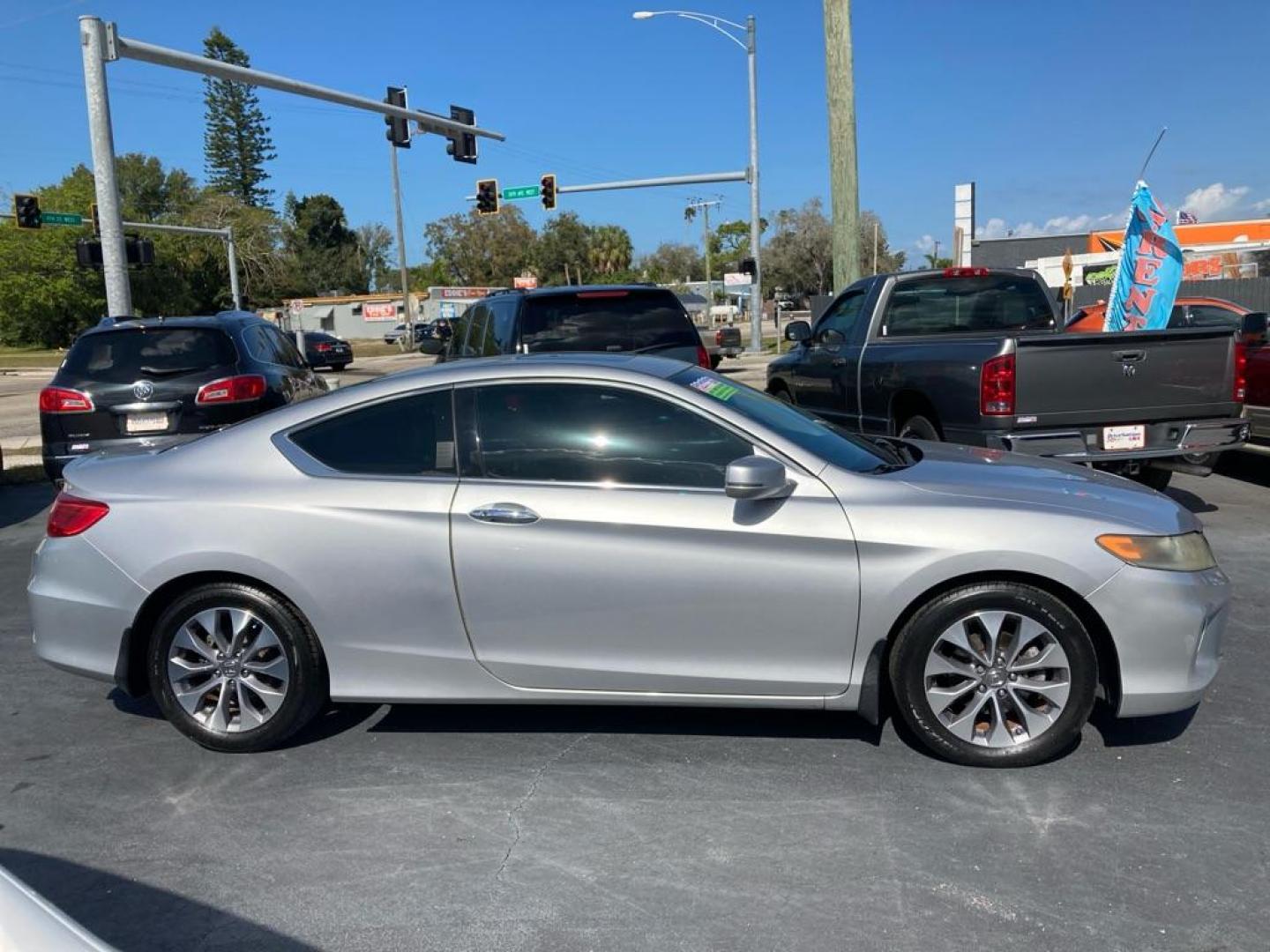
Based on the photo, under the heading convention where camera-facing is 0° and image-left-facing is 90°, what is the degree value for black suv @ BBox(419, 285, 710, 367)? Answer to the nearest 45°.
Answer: approximately 135°

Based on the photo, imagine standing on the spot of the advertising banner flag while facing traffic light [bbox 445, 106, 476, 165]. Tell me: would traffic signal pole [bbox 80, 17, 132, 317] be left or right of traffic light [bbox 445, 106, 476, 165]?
left

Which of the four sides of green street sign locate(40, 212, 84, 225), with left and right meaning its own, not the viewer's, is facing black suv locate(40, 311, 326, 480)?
front

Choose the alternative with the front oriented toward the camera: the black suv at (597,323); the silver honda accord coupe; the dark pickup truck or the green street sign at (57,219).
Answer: the green street sign

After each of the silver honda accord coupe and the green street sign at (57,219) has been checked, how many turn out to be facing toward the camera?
1

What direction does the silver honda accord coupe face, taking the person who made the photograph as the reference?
facing to the right of the viewer

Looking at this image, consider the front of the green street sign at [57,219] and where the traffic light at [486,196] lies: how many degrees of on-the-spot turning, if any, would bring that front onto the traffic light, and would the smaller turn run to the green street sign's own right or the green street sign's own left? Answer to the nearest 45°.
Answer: approximately 90° to the green street sign's own left

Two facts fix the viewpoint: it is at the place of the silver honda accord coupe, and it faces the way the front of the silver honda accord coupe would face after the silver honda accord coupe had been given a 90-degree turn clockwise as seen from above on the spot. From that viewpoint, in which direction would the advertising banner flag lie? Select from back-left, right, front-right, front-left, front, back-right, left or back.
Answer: back-left

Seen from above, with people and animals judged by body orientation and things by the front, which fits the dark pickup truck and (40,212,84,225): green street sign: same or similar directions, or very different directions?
very different directions

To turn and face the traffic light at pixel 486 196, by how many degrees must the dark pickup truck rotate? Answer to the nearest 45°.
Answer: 0° — it already faces it

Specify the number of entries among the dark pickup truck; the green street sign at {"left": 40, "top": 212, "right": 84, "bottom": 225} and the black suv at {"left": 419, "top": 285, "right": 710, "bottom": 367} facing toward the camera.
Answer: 1

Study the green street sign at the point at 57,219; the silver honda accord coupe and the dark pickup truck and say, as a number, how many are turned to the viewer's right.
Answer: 1

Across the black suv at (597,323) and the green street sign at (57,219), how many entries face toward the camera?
1
